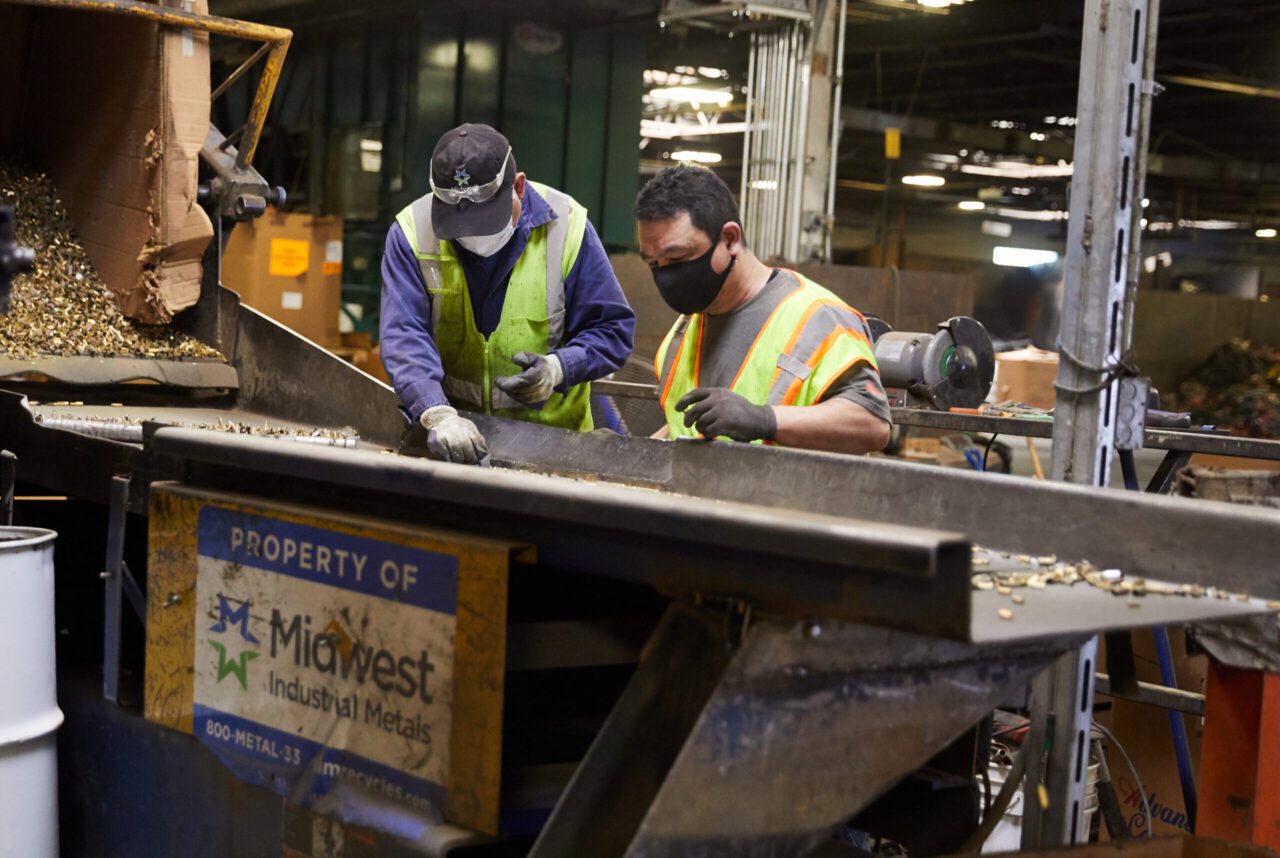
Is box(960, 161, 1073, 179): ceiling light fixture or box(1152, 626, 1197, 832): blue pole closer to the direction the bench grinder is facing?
the blue pole

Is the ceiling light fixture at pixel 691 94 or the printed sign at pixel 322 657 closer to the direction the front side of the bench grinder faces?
the printed sign

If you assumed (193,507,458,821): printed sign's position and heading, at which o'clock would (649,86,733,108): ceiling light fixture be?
The ceiling light fixture is roughly at 5 o'clock from the printed sign.

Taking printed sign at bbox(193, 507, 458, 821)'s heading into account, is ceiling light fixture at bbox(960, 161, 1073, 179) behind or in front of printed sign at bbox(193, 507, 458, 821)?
behind

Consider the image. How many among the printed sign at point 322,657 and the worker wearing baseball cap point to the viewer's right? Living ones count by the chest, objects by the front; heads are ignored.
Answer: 0

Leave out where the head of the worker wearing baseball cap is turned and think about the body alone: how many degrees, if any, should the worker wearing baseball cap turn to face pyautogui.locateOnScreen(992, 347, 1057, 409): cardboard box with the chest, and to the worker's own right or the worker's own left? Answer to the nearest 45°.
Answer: approximately 135° to the worker's own left

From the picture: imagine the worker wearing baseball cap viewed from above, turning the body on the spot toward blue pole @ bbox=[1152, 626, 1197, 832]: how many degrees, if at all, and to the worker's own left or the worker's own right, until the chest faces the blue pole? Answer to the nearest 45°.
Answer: approximately 90° to the worker's own left

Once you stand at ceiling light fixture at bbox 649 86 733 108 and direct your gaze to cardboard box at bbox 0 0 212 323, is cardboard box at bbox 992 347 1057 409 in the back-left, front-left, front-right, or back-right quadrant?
front-left

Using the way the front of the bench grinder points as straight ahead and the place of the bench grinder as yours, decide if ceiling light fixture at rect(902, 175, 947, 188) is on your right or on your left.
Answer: on your right

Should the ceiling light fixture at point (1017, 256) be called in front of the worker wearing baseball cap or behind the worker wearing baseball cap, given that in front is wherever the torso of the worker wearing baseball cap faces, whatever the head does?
behind

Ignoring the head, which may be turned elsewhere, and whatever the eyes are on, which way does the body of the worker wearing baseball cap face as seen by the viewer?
toward the camera

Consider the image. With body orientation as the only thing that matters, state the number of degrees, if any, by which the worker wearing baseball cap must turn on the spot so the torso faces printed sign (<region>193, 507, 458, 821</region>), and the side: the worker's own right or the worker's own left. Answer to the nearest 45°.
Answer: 0° — they already face it

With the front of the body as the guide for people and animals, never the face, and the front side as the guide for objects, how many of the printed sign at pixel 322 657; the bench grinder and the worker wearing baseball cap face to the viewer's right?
0

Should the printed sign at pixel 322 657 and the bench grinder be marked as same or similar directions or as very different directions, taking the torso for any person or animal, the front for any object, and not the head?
same or similar directions

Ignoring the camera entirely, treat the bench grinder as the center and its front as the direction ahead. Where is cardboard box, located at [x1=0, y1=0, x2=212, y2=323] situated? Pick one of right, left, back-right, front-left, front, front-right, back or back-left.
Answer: front-right

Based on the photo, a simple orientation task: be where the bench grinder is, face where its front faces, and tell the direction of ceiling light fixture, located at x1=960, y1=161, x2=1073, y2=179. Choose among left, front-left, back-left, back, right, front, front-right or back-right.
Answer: back-right

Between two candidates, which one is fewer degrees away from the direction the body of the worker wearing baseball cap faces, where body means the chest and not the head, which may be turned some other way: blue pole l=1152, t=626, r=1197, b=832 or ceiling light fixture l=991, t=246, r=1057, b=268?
the blue pole

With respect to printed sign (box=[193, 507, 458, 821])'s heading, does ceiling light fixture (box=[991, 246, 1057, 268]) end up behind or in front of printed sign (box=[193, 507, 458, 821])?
behind
